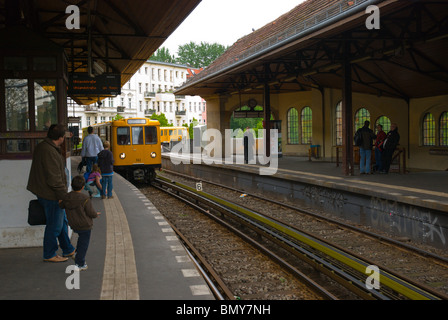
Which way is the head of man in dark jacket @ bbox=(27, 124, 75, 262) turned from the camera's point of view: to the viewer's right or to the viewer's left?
to the viewer's right

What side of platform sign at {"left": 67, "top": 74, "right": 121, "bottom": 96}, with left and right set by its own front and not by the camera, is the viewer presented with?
front

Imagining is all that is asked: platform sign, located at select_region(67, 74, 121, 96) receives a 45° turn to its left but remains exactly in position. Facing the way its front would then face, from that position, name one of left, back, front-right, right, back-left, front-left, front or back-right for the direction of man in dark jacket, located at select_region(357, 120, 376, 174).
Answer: front-left

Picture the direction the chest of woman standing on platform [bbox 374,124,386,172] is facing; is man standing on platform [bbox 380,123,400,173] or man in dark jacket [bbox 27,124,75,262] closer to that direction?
the man in dark jacket

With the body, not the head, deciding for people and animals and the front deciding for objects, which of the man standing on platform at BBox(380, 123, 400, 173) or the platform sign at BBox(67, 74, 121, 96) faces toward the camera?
the platform sign

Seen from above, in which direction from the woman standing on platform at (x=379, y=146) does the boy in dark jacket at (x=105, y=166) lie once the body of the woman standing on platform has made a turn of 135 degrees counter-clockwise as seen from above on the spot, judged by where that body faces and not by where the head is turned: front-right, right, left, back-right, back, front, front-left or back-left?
back-right

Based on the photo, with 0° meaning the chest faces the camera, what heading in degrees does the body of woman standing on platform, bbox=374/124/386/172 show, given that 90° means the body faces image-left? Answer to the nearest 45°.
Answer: approximately 45°

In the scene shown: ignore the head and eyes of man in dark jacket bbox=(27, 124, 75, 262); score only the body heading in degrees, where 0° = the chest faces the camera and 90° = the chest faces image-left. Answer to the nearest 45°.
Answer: approximately 225°

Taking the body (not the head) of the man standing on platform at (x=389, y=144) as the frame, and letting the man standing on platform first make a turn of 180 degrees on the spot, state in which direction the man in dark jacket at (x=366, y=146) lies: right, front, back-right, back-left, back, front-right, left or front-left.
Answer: back

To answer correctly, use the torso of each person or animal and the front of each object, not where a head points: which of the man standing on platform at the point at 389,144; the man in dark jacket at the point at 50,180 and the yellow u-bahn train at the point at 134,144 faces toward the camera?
the yellow u-bahn train

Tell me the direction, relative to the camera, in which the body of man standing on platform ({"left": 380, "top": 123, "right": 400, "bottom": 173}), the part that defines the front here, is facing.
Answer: to the viewer's left

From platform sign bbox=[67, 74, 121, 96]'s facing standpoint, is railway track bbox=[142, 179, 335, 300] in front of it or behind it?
in front

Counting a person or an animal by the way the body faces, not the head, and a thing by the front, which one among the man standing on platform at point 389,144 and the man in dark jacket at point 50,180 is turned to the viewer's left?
the man standing on platform

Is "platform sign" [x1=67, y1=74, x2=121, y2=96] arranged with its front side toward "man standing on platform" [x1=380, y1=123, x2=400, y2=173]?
no

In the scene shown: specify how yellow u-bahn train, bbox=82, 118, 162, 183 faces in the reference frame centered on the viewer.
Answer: facing the viewer

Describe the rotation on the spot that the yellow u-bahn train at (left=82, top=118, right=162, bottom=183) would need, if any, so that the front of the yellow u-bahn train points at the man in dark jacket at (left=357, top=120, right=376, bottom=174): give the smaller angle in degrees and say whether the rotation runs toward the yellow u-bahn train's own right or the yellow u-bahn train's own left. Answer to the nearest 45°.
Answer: approximately 45° to the yellow u-bahn train's own left

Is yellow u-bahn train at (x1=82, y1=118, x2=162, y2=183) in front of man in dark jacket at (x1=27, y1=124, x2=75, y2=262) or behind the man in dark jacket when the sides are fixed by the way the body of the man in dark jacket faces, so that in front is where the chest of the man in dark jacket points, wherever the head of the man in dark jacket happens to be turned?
in front

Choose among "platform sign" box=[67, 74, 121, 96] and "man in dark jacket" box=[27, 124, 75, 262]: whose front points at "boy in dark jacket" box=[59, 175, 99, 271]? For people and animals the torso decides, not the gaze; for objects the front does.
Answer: the platform sign

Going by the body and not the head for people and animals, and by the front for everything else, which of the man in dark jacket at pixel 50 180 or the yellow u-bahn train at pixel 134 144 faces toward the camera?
the yellow u-bahn train
